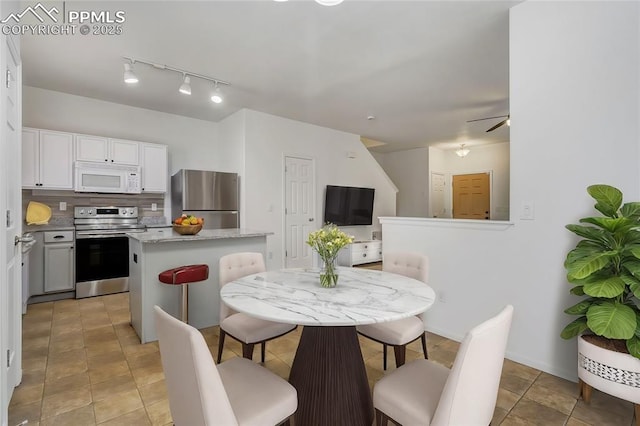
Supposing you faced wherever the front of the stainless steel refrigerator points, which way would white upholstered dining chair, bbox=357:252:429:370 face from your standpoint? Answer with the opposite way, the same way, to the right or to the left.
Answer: to the right

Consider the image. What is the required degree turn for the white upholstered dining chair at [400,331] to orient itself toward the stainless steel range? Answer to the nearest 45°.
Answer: approximately 45° to its right

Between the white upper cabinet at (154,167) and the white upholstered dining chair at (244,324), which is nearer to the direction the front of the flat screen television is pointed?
the white upholstered dining chair

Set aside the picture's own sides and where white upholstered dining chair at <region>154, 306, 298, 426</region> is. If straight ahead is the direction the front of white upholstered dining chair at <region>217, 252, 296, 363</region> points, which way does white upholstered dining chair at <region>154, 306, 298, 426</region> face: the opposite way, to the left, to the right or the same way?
to the left

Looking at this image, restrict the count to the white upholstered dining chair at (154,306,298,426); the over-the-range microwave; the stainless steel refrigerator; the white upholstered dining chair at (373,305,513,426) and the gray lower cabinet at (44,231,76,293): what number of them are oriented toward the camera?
3

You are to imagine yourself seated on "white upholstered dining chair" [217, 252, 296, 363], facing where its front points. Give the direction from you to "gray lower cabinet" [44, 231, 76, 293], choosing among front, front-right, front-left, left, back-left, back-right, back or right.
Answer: back

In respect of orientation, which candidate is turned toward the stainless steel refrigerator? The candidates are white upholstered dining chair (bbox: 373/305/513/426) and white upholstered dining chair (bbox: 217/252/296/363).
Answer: white upholstered dining chair (bbox: 373/305/513/426)

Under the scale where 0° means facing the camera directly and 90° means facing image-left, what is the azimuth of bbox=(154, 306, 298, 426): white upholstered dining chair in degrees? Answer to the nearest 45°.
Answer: approximately 225°
